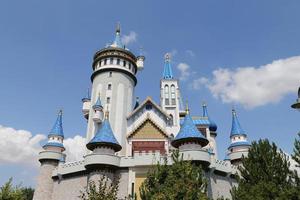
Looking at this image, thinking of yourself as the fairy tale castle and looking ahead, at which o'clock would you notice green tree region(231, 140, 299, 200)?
The green tree is roughly at 11 o'clock from the fairy tale castle.

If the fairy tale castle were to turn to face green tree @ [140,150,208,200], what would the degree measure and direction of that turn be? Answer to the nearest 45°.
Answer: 0° — it already faces it

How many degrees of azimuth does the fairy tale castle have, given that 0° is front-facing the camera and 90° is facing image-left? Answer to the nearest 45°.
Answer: approximately 0°
